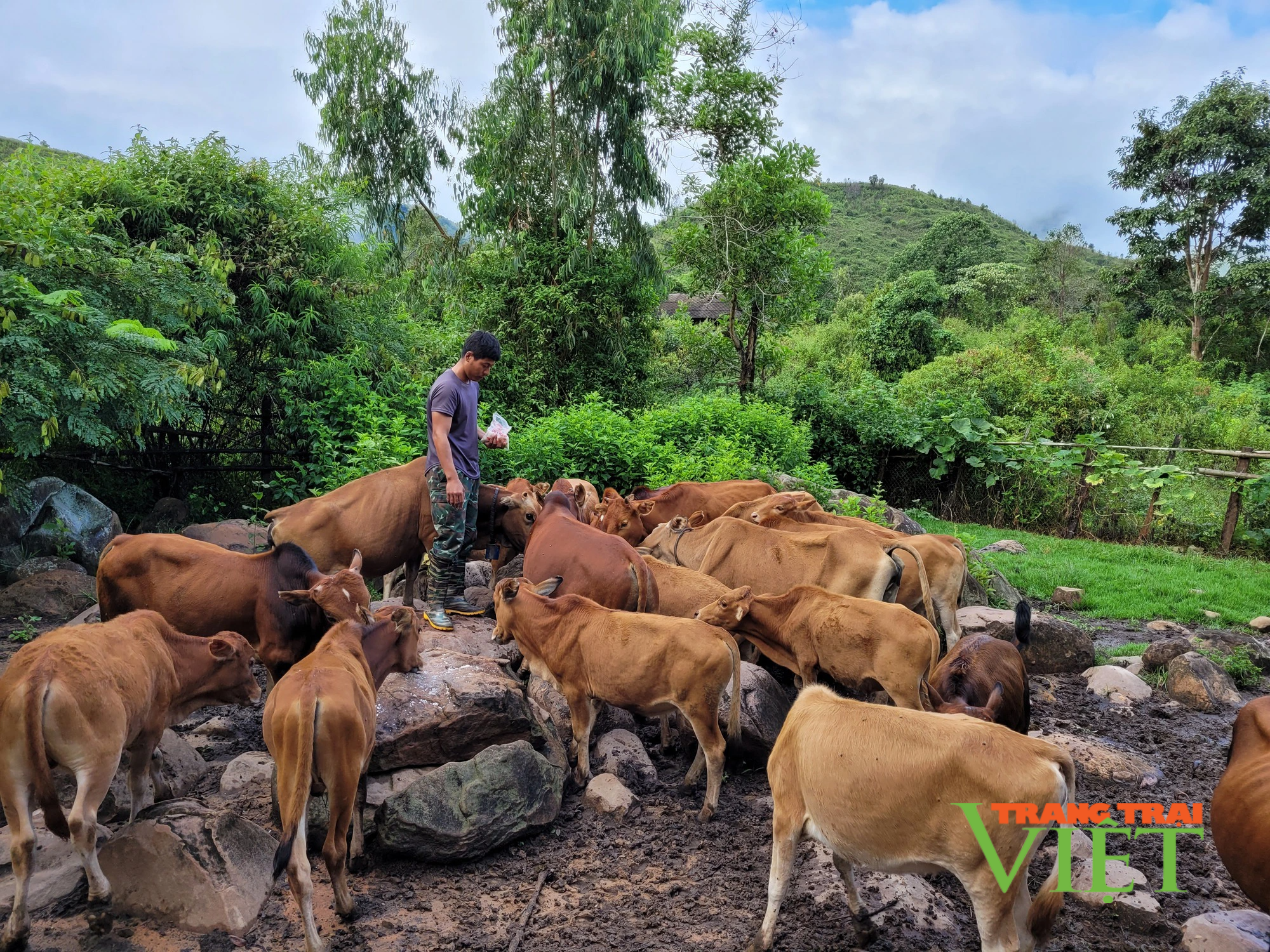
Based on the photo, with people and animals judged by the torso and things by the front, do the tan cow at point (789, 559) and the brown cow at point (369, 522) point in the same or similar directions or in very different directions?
very different directions

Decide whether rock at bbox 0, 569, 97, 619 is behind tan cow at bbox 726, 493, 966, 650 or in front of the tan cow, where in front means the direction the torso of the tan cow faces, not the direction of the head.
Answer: in front

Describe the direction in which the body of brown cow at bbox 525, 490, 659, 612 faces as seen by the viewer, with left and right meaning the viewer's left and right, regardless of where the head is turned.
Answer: facing away from the viewer and to the left of the viewer

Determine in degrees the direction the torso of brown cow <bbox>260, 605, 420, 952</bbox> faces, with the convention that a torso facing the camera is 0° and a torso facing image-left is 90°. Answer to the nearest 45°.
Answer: approximately 225°

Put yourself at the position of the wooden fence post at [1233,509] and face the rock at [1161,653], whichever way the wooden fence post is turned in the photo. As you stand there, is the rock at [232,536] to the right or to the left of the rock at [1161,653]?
right

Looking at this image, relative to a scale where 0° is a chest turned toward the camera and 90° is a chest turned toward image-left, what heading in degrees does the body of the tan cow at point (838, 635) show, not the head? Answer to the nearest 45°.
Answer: approximately 90°

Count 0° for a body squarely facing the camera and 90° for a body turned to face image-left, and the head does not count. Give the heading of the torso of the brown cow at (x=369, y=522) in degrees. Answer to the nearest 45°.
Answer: approximately 270°

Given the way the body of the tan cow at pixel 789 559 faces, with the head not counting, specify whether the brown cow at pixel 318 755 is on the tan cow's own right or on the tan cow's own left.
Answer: on the tan cow's own left

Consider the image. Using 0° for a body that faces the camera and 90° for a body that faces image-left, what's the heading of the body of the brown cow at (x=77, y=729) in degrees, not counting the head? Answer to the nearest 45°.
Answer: approximately 225°

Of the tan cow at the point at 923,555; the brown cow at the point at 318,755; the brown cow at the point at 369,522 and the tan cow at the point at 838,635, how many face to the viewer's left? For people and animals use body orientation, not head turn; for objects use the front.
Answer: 2

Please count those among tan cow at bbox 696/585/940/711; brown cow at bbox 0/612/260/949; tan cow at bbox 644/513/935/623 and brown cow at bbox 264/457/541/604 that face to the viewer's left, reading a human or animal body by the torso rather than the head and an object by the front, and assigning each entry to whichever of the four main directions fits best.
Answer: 2

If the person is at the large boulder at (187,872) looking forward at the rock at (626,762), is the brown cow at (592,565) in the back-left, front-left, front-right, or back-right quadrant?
front-left

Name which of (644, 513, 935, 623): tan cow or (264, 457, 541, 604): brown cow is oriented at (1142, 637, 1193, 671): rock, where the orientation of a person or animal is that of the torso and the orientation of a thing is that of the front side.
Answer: the brown cow

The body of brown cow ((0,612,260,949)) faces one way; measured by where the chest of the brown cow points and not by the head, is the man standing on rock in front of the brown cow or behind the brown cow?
in front

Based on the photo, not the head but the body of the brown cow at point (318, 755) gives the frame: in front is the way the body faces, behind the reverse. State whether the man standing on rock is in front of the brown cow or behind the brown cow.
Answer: in front

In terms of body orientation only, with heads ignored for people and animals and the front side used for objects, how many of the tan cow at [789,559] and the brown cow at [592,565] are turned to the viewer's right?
0

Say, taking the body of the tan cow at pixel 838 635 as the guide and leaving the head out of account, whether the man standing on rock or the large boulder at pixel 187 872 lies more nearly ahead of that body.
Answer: the man standing on rock

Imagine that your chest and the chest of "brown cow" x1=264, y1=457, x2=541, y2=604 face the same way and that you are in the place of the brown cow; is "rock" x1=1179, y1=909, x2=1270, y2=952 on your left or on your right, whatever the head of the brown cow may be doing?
on your right

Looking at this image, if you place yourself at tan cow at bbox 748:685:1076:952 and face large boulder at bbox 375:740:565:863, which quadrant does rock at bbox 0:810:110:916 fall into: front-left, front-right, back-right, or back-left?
front-left

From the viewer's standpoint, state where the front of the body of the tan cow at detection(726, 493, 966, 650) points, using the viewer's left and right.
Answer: facing to the left of the viewer

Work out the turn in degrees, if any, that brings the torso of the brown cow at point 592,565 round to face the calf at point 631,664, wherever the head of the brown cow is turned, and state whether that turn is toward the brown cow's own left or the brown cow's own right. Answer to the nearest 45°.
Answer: approximately 135° to the brown cow's own left
